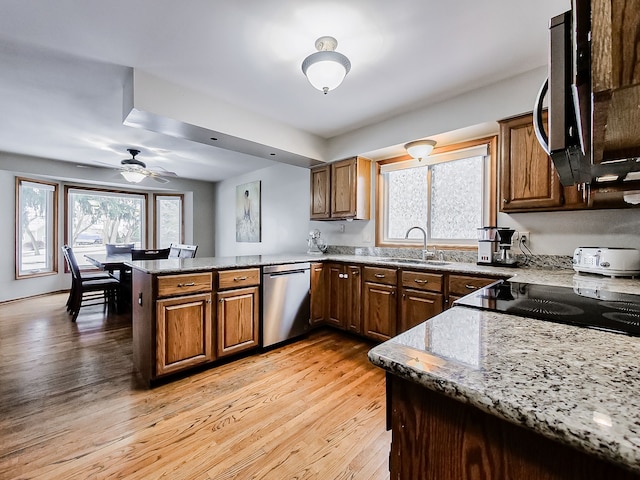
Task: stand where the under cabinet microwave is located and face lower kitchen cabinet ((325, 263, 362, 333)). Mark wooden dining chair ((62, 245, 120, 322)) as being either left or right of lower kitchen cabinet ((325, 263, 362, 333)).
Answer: left

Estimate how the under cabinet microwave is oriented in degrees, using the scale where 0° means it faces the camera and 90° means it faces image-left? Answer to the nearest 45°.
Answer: approximately 90°

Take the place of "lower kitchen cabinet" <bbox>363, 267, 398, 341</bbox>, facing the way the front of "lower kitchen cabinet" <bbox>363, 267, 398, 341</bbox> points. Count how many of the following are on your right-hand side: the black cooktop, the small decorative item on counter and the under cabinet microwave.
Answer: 1

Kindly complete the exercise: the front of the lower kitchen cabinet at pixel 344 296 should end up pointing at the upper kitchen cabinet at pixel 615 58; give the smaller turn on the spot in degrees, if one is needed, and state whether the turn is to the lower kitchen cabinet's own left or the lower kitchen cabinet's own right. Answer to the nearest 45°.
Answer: approximately 45° to the lower kitchen cabinet's own left

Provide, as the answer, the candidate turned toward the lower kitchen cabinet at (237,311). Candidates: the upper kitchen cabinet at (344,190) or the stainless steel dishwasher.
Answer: the upper kitchen cabinet

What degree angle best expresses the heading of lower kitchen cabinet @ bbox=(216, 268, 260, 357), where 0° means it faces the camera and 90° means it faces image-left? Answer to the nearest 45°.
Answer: approximately 315°

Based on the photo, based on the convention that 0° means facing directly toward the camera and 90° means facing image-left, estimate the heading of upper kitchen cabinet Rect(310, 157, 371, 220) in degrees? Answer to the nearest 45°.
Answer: approximately 45°

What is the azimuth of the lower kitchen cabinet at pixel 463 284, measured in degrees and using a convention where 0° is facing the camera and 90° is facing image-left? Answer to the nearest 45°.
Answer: approximately 45°

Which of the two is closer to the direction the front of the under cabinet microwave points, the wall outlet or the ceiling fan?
the ceiling fan

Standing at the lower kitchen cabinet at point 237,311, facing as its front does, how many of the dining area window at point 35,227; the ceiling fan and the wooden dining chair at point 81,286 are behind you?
3

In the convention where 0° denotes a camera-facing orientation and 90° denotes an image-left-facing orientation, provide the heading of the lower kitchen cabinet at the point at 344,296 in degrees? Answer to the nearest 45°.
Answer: approximately 45°

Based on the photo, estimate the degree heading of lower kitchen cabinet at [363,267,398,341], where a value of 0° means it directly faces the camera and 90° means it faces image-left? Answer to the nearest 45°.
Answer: approximately 45°
